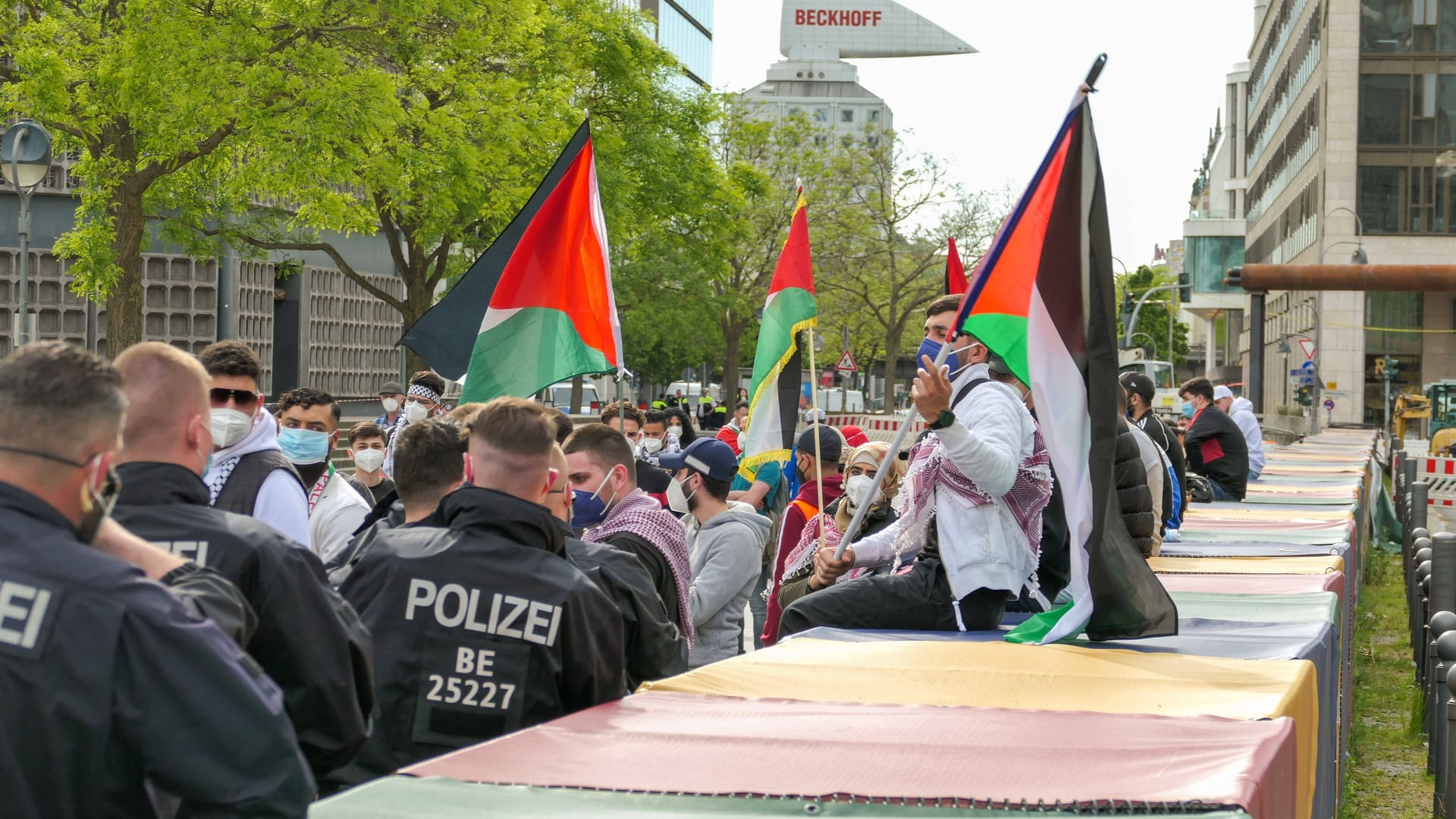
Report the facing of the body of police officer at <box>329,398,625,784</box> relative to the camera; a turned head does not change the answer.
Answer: away from the camera

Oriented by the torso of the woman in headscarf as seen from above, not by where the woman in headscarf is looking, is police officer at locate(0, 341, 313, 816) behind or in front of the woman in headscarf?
in front

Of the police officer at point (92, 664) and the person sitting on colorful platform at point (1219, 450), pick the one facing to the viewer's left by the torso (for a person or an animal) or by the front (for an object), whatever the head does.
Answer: the person sitting on colorful platform

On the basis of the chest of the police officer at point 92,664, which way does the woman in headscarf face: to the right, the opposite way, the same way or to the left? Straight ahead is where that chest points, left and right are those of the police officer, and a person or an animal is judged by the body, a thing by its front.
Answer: the opposite way

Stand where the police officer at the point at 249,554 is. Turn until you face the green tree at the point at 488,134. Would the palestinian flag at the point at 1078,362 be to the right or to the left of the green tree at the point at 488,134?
right

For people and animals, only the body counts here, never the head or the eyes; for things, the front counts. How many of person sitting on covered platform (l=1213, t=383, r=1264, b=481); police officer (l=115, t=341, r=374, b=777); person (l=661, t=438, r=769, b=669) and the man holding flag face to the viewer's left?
3

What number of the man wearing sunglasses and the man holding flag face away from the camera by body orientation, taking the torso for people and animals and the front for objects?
0

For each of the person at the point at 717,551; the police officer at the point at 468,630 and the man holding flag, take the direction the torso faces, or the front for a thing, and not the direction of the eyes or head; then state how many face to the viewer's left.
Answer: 2

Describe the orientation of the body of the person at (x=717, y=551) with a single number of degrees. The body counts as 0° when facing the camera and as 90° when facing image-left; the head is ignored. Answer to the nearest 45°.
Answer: approximately 90°

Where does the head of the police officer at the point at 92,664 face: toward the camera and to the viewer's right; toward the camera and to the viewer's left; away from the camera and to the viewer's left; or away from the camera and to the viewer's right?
away from the camera and to the viewer's right

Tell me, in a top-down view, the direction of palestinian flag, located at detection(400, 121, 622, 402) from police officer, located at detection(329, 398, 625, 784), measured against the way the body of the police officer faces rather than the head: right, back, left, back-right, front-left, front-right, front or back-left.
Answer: front

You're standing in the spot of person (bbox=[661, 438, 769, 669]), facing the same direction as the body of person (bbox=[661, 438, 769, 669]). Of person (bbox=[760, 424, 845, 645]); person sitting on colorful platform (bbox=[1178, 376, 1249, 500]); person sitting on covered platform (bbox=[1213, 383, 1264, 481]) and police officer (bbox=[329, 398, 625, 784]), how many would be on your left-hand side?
1

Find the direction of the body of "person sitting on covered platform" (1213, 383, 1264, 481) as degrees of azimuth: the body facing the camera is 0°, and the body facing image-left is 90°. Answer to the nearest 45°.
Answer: approximately 90°

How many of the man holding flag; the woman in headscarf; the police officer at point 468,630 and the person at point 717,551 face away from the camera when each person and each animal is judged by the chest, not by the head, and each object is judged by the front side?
1

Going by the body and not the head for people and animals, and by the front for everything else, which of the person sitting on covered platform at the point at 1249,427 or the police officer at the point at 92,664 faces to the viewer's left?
the person sitting on covered platform

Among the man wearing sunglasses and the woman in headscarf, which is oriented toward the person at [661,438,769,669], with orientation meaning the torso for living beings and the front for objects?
the woman in headscarf
